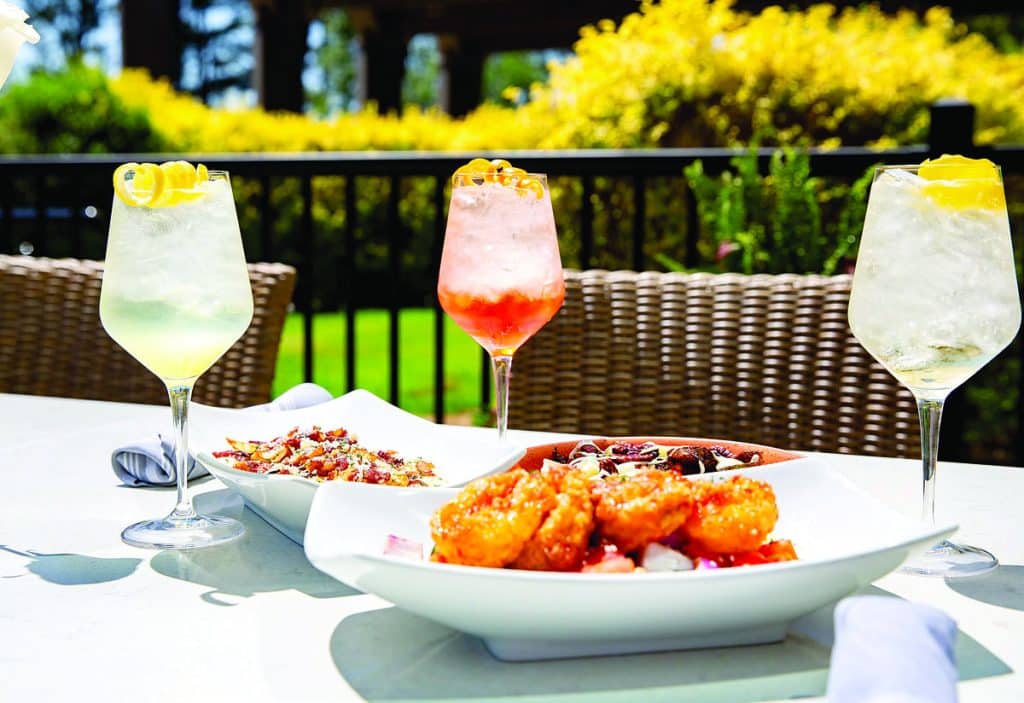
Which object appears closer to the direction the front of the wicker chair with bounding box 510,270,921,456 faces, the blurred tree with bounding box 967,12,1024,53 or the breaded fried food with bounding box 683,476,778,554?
the breaded fried food

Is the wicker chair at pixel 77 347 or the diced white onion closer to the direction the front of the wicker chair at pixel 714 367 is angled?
the diced white onion

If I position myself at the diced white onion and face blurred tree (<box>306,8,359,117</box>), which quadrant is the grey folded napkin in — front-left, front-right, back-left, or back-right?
front-left

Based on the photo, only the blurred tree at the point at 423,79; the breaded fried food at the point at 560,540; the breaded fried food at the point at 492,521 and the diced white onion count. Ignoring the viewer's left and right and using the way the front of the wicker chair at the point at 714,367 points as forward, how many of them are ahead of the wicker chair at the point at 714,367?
3

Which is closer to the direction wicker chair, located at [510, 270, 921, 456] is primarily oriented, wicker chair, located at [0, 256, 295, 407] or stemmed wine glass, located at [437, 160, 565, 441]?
the stemmed wine glass

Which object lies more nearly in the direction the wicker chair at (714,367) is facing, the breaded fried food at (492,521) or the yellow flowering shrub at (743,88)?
the breaded fried food

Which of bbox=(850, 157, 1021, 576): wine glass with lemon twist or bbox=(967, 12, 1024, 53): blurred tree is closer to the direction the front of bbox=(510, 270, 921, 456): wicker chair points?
the wine glass with lemon twist

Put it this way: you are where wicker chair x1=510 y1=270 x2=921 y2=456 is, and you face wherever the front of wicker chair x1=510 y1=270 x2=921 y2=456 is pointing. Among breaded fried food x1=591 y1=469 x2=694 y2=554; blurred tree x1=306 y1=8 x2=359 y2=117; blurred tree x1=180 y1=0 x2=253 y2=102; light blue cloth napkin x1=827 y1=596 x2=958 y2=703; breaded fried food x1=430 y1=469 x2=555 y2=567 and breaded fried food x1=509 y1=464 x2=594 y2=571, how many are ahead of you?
4

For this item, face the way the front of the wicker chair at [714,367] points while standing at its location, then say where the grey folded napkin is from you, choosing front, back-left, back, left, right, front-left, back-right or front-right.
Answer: front-right

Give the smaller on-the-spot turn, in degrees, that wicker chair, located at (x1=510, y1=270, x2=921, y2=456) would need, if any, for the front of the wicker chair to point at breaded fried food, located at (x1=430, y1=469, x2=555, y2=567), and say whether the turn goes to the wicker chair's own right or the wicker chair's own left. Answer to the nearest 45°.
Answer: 0° — it already faces it

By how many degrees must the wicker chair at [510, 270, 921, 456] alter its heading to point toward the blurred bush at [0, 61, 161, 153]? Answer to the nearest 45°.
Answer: approximately 135° to its right

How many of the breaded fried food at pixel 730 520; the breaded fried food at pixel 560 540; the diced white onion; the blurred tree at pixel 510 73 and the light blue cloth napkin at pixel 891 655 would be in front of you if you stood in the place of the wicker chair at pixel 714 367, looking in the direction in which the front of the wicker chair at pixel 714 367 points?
4

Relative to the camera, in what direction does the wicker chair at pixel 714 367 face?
facing the viewer

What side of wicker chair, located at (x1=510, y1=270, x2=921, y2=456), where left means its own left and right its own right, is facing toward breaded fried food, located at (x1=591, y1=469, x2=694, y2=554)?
front

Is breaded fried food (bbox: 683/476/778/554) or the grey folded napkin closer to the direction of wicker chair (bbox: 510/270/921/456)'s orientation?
the breaded fried food

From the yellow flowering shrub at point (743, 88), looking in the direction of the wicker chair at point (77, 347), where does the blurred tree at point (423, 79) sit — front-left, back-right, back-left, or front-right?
back-right

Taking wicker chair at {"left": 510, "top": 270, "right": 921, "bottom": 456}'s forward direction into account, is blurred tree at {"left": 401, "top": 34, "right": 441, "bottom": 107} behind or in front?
behind

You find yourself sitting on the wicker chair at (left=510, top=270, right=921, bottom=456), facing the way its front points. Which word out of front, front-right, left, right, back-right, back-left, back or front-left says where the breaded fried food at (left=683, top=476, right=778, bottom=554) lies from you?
front

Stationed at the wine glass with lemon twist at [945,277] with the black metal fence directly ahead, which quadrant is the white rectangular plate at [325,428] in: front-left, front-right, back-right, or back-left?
front-left

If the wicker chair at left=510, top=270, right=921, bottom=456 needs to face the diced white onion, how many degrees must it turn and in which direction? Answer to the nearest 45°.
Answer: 0° — it already faces it

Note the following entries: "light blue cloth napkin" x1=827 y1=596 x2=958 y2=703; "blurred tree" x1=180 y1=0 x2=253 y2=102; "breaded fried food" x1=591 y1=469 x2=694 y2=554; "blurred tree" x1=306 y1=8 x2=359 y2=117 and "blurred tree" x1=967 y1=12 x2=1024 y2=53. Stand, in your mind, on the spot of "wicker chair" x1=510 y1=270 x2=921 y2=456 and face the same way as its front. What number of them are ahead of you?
2

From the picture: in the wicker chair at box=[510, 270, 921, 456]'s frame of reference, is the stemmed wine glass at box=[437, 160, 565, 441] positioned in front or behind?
in front
